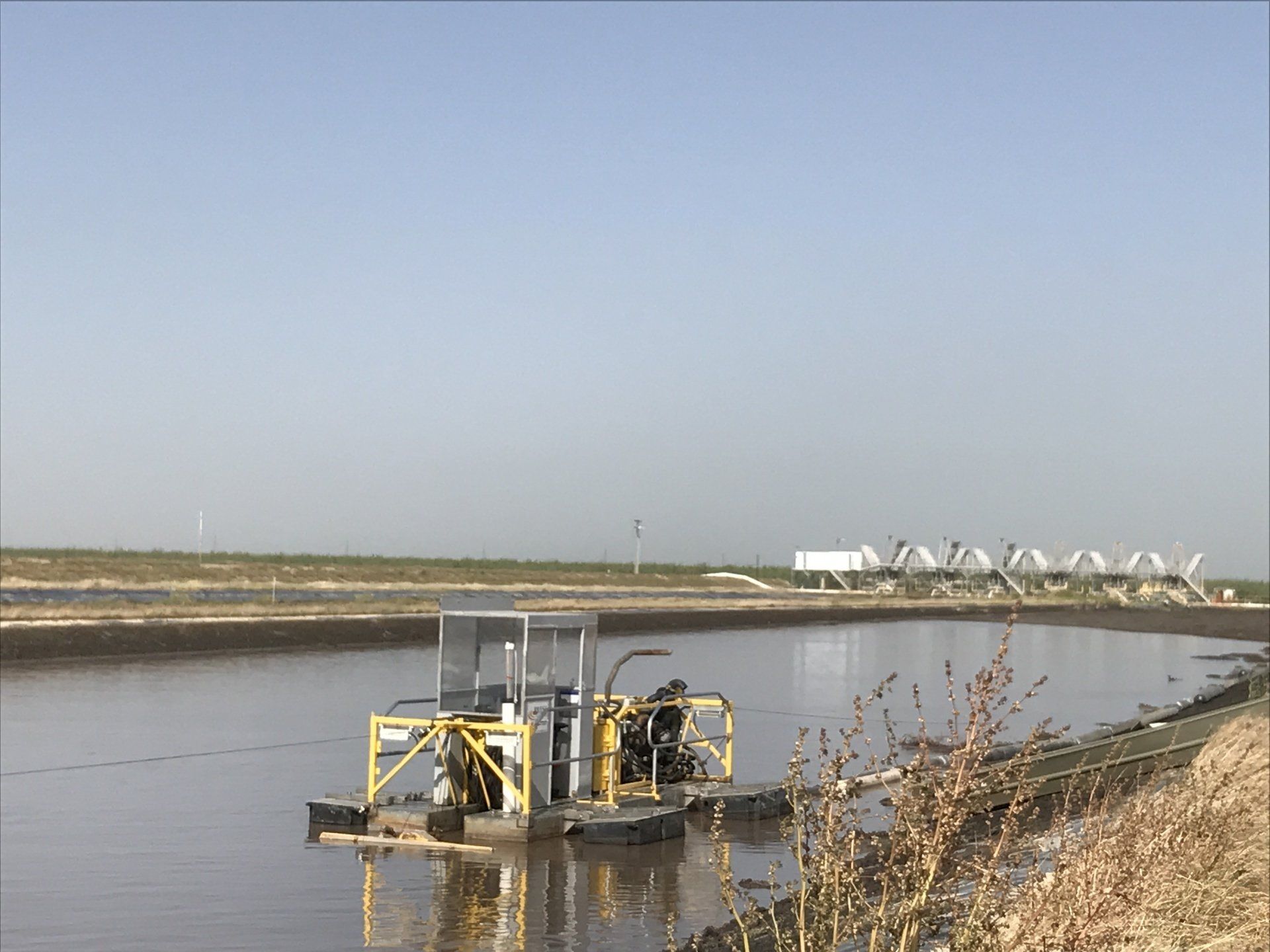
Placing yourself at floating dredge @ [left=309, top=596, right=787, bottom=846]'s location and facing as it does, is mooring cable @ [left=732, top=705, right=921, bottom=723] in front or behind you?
behind

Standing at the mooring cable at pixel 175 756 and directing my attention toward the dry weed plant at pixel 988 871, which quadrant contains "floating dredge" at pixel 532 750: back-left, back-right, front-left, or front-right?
front-left

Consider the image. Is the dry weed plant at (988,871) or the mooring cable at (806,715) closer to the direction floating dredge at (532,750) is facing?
the dry weed plant

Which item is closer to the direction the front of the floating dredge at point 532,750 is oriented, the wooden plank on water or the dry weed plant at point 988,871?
the wooden plank on water

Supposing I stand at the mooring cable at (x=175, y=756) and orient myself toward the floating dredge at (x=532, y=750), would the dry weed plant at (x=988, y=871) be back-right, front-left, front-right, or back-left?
front-right

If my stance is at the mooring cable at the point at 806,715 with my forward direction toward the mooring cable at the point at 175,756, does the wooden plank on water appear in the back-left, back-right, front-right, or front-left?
front-left

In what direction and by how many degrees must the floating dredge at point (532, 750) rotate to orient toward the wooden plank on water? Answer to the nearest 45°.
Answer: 0° — it already faces it

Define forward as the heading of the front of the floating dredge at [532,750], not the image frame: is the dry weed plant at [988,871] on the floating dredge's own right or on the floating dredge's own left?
on the floating dredge's own left

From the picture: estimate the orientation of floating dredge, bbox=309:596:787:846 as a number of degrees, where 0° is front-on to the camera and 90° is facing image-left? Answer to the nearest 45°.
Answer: approximately 45°
